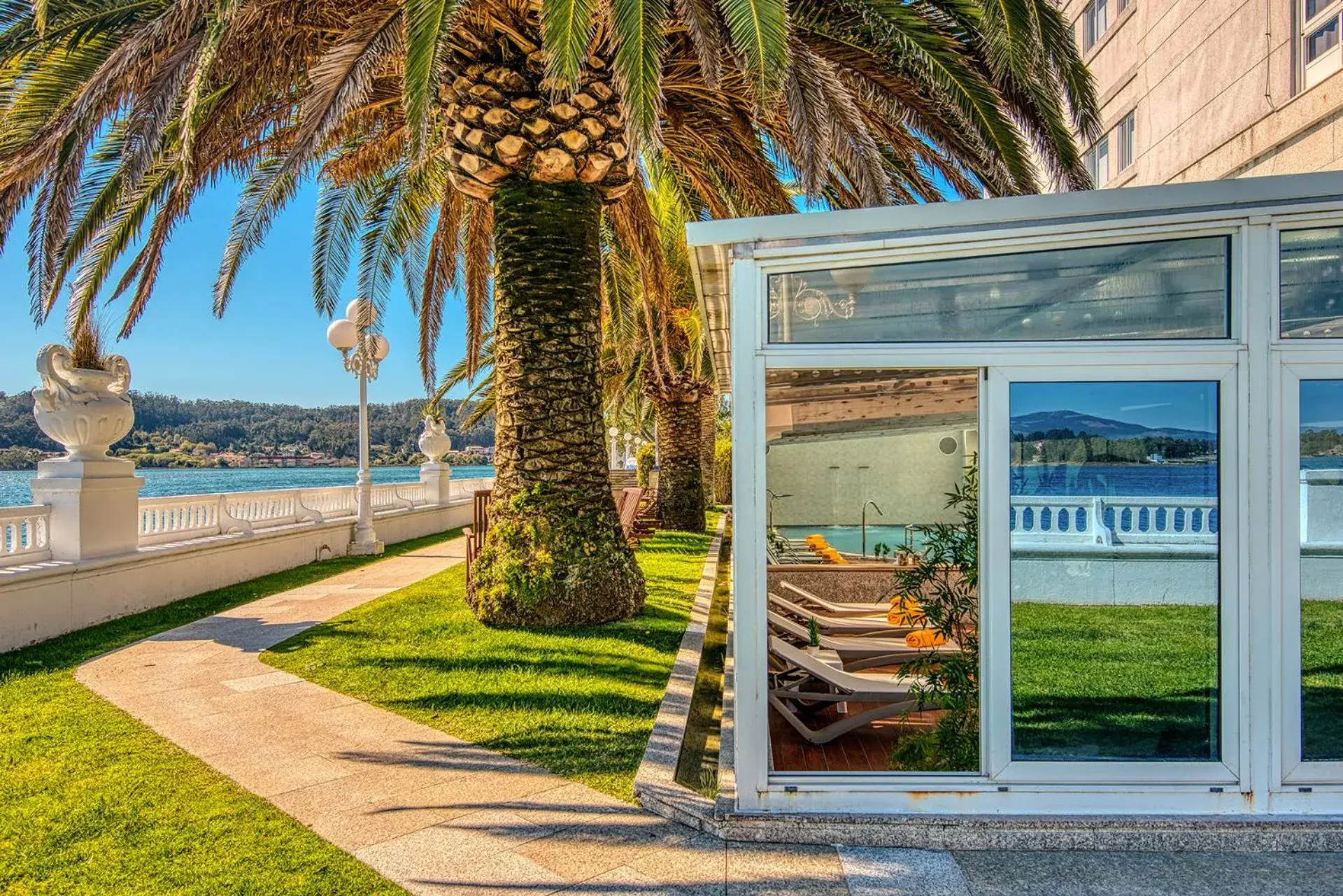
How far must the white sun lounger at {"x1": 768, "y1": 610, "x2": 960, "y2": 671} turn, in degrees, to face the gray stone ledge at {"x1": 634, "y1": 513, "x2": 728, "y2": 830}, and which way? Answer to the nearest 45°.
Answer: approximately 135° to its right

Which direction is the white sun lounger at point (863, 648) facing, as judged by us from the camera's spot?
facing to the right of the viewer

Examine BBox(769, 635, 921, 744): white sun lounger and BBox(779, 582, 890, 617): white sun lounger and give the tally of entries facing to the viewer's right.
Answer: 2

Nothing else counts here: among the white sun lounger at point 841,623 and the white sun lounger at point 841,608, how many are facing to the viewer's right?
2

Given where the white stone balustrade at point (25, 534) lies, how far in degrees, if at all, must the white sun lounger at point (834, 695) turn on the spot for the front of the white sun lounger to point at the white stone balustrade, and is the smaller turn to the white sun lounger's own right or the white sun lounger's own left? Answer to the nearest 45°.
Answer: approximately 180°

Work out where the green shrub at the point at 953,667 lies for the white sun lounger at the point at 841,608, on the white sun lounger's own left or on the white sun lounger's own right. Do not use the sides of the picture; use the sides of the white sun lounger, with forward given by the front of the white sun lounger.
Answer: on the white sun lounger's own right

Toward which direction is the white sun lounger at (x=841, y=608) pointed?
to the viewer's right
